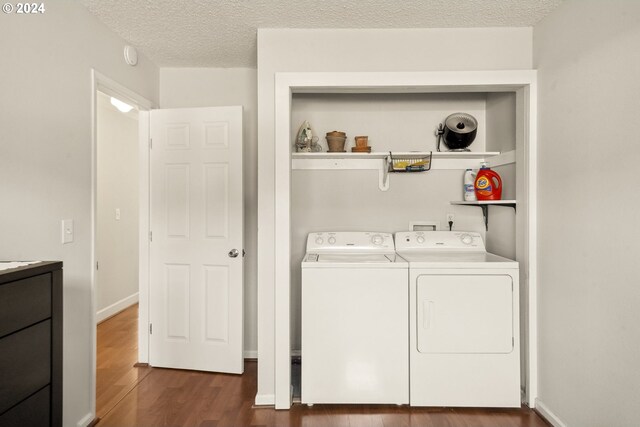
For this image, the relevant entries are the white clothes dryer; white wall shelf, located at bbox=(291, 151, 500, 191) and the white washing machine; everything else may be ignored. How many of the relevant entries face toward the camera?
3

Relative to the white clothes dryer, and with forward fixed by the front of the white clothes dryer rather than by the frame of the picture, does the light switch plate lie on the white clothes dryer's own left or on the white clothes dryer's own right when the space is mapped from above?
on the white clothes dryer's own right

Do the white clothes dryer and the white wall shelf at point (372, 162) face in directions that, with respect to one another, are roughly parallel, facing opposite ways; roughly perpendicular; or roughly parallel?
roughly parallel

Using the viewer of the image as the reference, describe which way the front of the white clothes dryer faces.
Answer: facing the viewer

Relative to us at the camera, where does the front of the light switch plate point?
facing the viewer and to the right of the viewer

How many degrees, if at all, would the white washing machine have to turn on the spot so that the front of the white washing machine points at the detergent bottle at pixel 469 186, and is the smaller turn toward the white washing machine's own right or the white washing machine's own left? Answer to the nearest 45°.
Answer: approximately 135° to the white washing machine's own left

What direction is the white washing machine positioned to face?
toward the camera

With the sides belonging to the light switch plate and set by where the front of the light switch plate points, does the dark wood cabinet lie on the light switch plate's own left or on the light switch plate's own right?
on the light switch plate's own right

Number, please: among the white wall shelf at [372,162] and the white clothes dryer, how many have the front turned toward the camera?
2

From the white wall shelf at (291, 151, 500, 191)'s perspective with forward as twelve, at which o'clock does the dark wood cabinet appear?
The dark wood cabinet is roughly at 1 o'clock from the white wall shelf.
